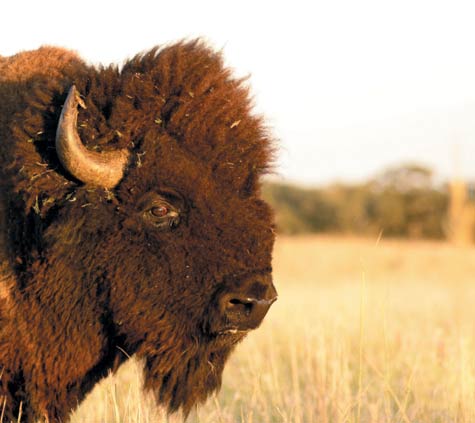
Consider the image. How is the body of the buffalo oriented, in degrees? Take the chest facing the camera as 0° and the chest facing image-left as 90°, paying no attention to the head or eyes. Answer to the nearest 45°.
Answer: approximately 270°
